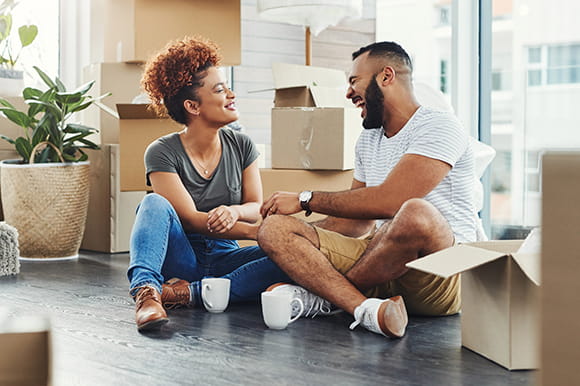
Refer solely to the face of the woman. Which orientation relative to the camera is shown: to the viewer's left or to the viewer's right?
to the viewer's right

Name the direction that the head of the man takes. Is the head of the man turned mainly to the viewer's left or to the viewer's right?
to the viewer's left

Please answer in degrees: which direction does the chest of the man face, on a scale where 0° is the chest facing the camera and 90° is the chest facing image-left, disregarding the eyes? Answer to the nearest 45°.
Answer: approximately 45°

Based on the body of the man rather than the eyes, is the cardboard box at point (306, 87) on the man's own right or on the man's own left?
on the man's own right

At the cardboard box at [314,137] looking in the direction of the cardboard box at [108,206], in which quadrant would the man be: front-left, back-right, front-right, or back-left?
back-left

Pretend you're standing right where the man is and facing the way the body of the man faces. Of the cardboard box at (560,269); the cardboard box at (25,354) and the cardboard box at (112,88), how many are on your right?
1

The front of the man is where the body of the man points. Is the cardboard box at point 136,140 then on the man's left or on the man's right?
on the man's right
